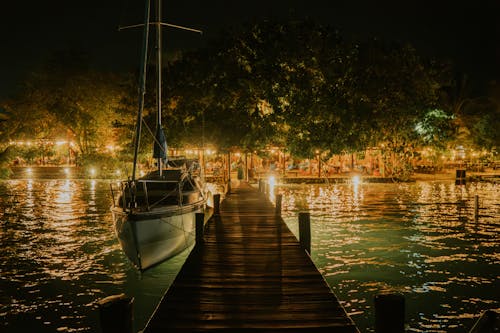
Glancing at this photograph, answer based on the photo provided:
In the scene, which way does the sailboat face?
toward the camera

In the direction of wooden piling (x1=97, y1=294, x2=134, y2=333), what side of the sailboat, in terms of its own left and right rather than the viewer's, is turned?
front

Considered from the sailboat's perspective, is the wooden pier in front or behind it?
in front

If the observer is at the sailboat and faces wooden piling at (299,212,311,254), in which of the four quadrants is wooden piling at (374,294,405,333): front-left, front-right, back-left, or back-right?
front-right

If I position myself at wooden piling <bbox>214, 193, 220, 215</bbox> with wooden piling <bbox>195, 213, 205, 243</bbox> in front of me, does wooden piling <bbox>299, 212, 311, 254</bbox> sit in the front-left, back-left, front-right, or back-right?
front-left

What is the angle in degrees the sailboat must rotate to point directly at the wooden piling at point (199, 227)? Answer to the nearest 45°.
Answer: approximately 45° to its left

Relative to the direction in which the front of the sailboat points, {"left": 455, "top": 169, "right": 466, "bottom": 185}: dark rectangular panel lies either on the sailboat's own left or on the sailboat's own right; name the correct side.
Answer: on the sailboat's own left

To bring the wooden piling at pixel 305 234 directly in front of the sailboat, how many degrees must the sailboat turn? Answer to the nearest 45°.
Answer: approximately 45° to its left

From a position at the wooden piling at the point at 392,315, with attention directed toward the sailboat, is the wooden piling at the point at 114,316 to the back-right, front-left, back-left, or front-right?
front-left

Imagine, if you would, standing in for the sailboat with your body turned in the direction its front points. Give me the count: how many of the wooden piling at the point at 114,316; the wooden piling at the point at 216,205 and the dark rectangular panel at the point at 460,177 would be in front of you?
1
